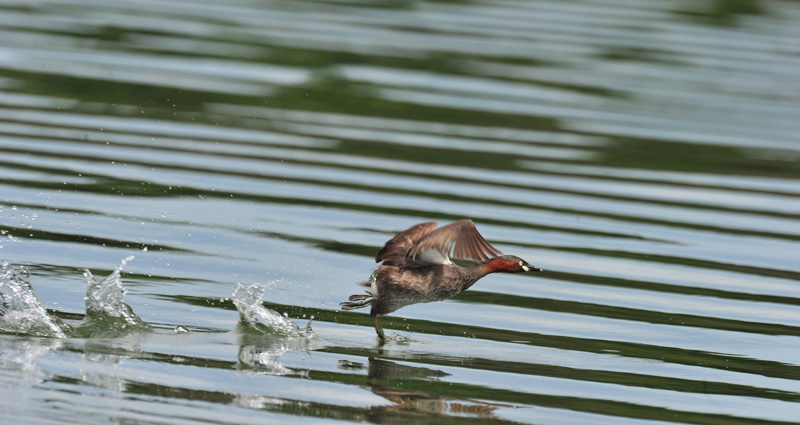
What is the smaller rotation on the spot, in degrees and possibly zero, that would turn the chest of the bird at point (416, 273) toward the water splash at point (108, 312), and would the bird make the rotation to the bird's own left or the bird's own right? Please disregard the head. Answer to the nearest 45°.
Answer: approximately 180°

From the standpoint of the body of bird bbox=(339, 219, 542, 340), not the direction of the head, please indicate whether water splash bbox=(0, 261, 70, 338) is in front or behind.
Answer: behind

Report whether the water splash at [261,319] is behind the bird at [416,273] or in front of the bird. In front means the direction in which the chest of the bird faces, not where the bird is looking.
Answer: behind

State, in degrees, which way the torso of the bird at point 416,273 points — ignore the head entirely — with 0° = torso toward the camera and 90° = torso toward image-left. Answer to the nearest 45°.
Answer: approximately 270°
